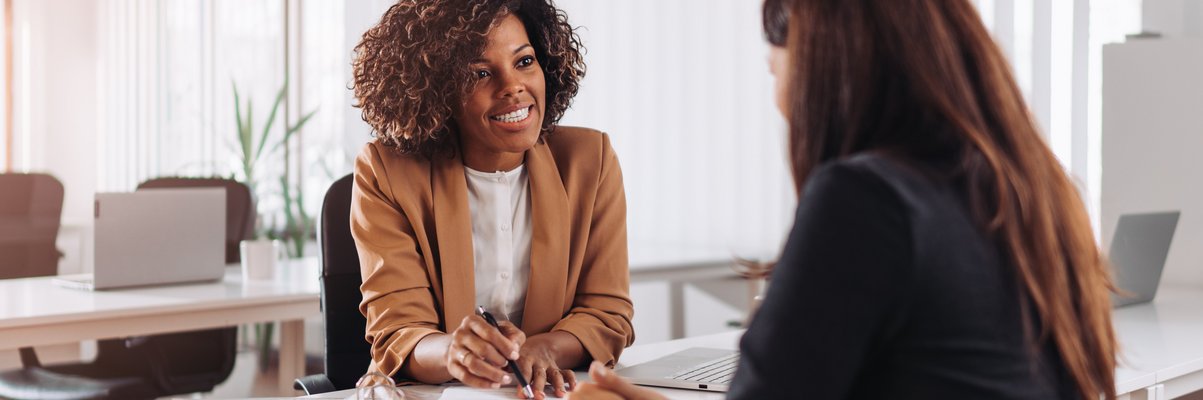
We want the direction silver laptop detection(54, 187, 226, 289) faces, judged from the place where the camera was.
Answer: facing away from the viewer and to the left of the viewer

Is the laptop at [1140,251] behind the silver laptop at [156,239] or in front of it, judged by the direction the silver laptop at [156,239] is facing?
behind

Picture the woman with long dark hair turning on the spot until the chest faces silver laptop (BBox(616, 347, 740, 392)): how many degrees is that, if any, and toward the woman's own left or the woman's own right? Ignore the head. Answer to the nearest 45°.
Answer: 0° — they already face it

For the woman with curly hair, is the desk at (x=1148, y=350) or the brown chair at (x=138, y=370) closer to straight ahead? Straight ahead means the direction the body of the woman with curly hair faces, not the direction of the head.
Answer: the desk

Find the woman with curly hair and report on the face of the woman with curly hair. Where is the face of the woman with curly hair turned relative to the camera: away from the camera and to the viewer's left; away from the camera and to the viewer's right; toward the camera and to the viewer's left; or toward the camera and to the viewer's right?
toward the camera and to the viewer's right

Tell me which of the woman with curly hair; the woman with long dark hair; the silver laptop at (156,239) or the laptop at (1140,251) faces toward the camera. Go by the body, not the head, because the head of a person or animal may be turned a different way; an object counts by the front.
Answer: the woman with curly hair

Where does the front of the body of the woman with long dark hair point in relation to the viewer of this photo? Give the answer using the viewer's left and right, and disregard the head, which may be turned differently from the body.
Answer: facing away from the viewer and to the left of the viewer

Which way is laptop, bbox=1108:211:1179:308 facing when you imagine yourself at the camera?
facing away from the viewer and to the left of the viewer

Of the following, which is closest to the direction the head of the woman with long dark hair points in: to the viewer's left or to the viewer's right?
to the viewer's left

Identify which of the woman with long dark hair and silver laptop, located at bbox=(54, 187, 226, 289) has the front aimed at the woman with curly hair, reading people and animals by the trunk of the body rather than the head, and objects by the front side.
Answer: the woman with long dark hair
